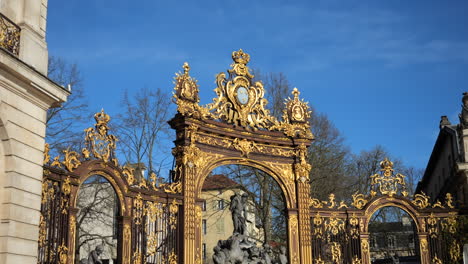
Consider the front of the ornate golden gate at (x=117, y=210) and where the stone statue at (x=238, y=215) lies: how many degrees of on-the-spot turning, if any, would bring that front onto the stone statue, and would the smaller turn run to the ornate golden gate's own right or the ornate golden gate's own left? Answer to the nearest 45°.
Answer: approximately 90° to the ornate golden gate's own left

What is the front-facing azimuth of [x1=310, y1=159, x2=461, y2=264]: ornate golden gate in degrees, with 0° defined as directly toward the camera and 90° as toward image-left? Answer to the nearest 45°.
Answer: approximately 0°

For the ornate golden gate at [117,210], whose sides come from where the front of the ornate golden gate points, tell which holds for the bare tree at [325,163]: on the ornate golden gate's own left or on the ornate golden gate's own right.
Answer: on the ornate golden gate's own left

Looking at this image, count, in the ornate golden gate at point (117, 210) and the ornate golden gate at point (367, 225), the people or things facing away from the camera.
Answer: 0

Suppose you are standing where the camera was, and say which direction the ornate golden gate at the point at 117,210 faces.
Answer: facing the viewer and to the right of the viewer

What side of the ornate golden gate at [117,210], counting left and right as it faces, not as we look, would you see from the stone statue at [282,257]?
left

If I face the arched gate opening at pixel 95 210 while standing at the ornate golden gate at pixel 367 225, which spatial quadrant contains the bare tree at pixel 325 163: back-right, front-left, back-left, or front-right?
front-right

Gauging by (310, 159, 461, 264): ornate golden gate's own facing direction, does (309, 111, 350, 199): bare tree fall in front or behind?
behind

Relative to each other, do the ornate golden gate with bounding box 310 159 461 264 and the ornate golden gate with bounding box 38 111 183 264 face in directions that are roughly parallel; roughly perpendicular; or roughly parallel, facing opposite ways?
roughly perpendicular

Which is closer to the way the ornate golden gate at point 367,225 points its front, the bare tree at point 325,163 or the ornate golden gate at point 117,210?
the ornate golden gate
